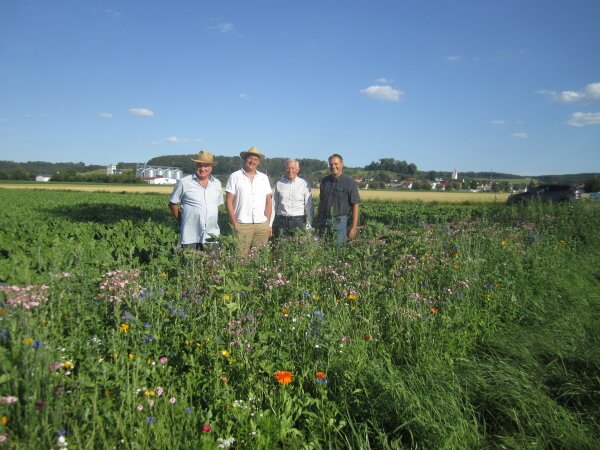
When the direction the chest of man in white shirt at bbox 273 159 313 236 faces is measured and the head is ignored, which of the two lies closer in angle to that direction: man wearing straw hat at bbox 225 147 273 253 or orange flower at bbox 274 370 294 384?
the orange flower

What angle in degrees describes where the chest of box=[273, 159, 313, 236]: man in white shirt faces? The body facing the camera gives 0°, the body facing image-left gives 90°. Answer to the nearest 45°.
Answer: approximately 0°

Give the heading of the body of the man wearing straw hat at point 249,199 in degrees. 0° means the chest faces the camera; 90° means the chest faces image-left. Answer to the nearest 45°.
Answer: approximately 0°

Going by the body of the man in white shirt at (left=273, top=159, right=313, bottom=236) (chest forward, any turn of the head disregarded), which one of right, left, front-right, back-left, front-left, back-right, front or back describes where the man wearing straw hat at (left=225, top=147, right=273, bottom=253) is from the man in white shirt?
front-right

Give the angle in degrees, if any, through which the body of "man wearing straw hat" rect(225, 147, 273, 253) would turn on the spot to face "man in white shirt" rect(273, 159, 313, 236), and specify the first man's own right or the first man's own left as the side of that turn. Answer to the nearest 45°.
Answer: approximately 135° to the first man's own left

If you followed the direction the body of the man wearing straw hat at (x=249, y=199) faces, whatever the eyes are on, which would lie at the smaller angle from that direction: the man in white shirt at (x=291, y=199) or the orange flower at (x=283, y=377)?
the orange flower

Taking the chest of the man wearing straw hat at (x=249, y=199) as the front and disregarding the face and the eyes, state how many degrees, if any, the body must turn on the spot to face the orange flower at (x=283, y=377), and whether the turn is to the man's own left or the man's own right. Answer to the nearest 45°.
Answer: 0° — they already face it

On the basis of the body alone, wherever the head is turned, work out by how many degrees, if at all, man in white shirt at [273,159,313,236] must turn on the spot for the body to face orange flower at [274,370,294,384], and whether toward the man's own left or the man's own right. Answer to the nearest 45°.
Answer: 0° — they already face it

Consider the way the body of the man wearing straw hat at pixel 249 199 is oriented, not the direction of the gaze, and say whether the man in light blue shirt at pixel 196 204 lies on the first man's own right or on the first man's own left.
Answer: on the first man's own right

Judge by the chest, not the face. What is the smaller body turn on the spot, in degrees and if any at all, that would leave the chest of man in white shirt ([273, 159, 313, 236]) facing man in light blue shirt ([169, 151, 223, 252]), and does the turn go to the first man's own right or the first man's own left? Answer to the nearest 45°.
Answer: approximately 45° to the first man's own right
